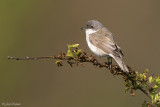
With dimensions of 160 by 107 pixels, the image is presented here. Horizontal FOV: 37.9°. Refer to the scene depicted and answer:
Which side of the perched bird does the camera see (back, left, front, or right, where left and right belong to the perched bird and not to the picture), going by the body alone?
left
